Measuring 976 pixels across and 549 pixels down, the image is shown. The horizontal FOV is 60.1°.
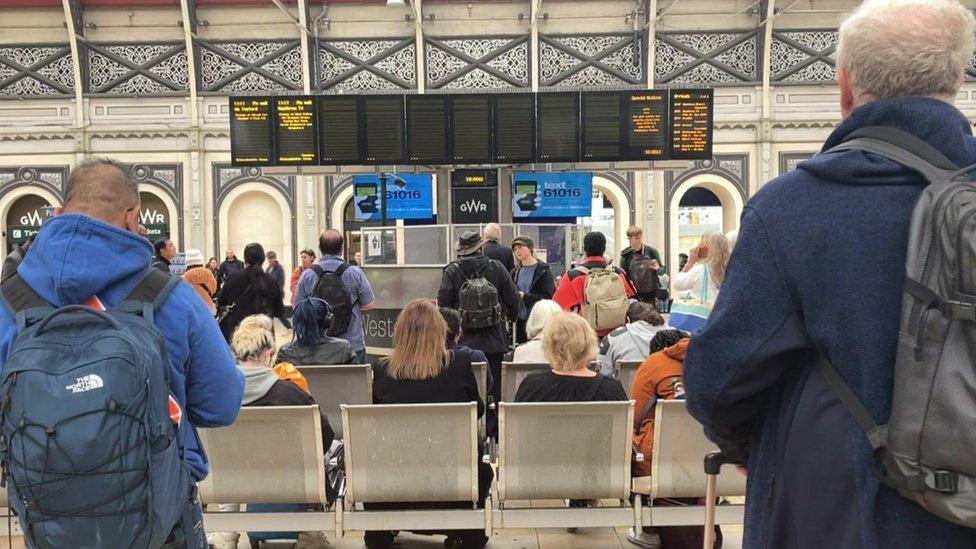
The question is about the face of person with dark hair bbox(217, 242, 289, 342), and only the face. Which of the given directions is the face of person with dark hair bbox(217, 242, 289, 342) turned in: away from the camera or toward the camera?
away from the camera

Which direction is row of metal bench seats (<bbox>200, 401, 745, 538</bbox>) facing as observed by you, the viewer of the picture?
facing away from the viewer

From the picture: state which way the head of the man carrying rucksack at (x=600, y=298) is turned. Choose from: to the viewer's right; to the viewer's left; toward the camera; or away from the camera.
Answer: away from the camera

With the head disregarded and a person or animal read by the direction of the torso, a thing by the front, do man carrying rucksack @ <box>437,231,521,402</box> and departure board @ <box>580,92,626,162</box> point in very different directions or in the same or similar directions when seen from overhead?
very different directions

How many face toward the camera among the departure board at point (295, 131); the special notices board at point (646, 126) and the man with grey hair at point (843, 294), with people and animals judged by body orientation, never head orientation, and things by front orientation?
2

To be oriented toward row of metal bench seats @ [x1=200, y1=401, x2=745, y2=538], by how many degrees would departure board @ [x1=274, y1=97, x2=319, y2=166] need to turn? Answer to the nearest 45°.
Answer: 0° — it already faces it

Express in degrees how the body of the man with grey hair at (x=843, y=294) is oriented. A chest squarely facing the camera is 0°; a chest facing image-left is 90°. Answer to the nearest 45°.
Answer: approximately 135°

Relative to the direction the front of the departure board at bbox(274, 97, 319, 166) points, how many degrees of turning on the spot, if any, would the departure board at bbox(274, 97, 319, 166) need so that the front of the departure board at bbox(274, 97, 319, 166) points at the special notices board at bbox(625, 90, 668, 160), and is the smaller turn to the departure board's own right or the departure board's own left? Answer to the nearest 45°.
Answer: approximately 90° to the departure board's own left

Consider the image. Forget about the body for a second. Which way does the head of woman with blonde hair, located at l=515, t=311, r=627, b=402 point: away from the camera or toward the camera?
away from the camera

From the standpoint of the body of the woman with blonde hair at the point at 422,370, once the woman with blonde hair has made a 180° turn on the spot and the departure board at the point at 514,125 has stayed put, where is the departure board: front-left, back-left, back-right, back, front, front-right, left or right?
back

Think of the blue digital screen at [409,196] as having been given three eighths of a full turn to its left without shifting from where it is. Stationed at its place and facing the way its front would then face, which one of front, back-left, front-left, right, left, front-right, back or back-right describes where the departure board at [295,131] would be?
back

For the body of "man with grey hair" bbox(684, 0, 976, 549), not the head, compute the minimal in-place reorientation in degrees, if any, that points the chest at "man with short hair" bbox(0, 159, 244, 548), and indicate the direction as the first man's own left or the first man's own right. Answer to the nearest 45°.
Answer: approximately 45° to the first man's own left

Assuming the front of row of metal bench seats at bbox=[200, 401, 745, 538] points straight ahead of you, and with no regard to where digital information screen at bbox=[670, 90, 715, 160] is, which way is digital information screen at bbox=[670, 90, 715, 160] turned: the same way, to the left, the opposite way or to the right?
the opposite way
